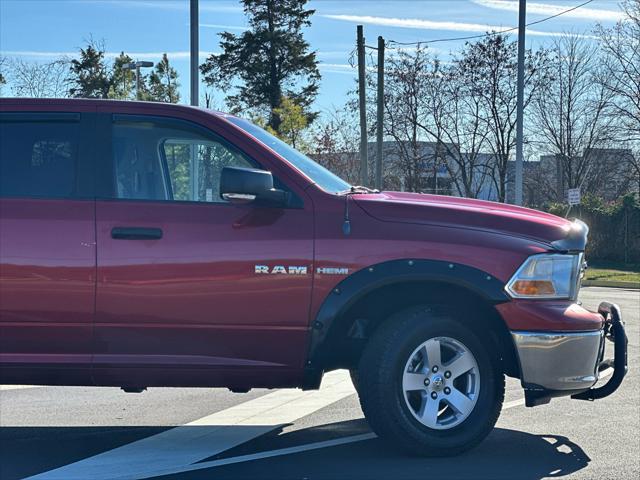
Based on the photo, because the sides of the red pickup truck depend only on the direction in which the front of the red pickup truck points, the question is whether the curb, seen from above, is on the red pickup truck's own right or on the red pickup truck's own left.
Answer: on the red pickup truck's own left

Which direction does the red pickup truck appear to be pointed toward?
to the viewer's right

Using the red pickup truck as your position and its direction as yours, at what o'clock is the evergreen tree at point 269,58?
The evergreen tree is roughly at 9 o'clock from the red pickup truck.

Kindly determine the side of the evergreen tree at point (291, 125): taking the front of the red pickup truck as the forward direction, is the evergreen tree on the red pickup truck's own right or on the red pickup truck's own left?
on the red pickup truck's own left

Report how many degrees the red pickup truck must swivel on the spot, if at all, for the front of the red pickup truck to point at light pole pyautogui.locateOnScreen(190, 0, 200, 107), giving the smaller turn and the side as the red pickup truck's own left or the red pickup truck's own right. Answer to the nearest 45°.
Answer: approximately 90° to the red pickup truck's own left

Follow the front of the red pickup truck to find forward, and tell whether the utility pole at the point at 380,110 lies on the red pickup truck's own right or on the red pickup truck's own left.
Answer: on the red pickup truck's own left

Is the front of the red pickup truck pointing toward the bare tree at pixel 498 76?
no

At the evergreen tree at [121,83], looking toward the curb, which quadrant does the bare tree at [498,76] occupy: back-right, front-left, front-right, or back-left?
front-left

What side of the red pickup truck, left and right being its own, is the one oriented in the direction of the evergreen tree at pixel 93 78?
left

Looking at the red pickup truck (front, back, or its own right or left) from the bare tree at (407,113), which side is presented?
left

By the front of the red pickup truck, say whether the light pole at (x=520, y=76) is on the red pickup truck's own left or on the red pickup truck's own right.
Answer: on the red pickup truck's own left

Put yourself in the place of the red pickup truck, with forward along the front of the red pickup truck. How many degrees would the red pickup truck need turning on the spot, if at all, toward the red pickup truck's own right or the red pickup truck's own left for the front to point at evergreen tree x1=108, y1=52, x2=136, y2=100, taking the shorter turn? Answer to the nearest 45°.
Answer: approximately 90° to the red pickup truck's own left

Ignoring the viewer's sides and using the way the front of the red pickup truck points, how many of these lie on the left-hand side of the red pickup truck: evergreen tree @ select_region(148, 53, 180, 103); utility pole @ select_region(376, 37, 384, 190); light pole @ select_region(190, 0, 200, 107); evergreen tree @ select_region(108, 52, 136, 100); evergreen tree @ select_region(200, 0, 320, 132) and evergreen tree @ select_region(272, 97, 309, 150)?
6

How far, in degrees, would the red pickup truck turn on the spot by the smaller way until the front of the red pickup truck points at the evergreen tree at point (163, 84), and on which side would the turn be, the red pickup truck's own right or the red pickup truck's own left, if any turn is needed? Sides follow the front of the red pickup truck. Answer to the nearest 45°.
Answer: approximately 90° to the red pickup truck's own left
